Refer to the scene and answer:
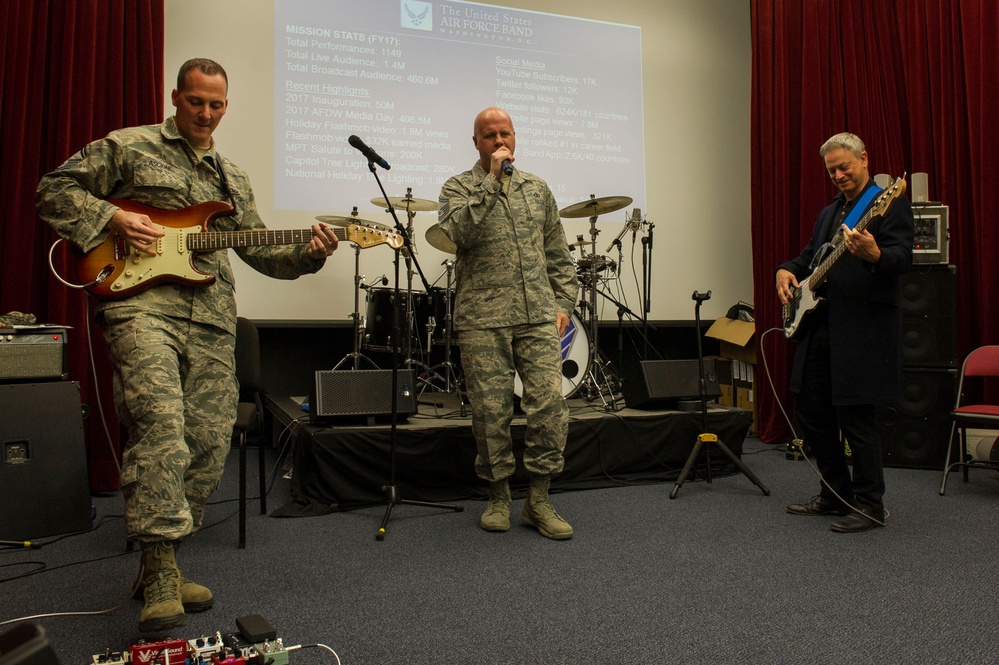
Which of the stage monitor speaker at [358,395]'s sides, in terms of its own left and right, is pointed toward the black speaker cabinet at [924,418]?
left

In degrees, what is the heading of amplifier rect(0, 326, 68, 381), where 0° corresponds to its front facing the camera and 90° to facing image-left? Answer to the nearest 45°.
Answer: approximately 0°

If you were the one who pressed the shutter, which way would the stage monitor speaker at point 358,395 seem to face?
facing the viewer

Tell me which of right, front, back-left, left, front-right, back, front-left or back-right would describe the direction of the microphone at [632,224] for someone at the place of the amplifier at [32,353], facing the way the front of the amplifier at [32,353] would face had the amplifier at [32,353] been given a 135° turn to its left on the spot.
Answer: front-right

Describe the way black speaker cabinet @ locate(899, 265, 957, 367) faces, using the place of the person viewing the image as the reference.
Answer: facing the viewer and to the left of the viewer

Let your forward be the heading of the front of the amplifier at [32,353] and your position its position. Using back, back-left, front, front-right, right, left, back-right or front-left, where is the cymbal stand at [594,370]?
left

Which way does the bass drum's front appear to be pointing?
toward the camera

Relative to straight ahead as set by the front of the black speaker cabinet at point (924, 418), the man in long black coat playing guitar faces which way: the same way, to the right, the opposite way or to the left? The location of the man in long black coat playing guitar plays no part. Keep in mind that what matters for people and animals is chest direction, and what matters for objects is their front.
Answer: the same way

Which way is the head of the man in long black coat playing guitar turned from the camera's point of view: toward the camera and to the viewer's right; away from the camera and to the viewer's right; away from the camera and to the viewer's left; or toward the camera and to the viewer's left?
toward the camera and to the viewer's left

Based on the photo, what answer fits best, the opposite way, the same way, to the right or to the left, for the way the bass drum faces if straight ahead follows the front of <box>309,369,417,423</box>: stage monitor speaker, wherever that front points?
the same way

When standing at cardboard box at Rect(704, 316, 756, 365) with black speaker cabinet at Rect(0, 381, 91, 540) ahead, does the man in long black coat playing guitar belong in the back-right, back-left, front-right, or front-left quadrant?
front-left

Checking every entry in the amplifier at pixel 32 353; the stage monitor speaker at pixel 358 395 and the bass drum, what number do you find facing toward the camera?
3

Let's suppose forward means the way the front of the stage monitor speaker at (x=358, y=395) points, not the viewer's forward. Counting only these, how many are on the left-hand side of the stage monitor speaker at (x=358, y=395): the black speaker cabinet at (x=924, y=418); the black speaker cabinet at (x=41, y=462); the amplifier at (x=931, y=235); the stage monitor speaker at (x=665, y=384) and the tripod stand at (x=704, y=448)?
4

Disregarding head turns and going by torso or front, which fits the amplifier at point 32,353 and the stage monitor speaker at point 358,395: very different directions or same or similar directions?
same or similar directions

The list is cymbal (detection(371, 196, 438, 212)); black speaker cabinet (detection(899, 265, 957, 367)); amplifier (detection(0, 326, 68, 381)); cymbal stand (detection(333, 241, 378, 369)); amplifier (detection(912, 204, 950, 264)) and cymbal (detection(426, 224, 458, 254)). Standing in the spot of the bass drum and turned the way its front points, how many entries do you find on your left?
2
